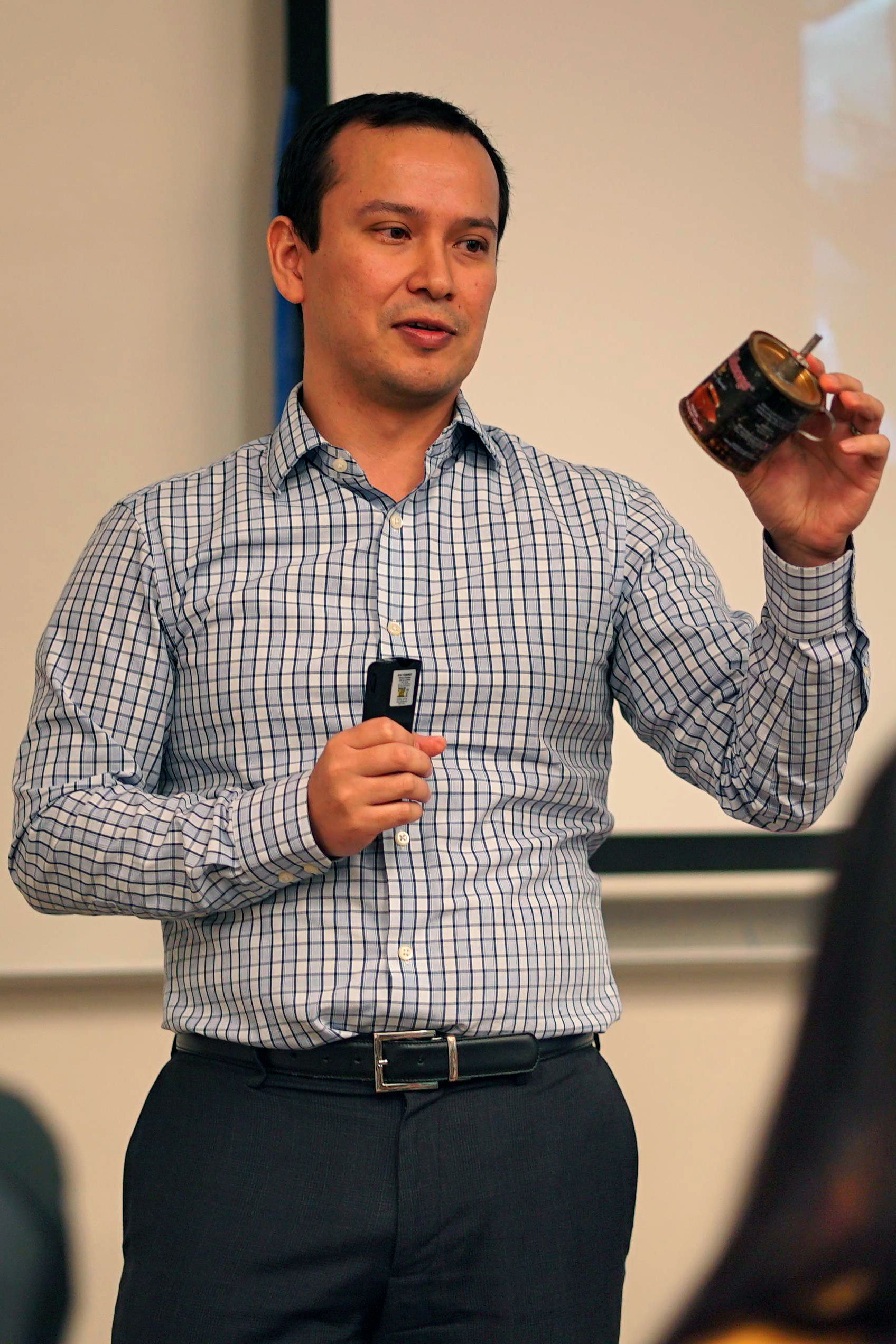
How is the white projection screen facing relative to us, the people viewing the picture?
facing the viewer

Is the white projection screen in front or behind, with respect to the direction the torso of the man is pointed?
behind

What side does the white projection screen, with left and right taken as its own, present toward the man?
front

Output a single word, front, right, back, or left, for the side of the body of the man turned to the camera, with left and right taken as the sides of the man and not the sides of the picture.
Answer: front

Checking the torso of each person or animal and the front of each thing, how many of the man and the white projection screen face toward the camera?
2

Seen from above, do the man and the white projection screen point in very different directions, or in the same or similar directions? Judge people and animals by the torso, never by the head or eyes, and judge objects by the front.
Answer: same or similar directions

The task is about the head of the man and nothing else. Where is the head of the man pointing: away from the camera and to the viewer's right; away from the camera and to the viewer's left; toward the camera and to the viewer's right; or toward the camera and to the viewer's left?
toward the camera and to the viewer's right
